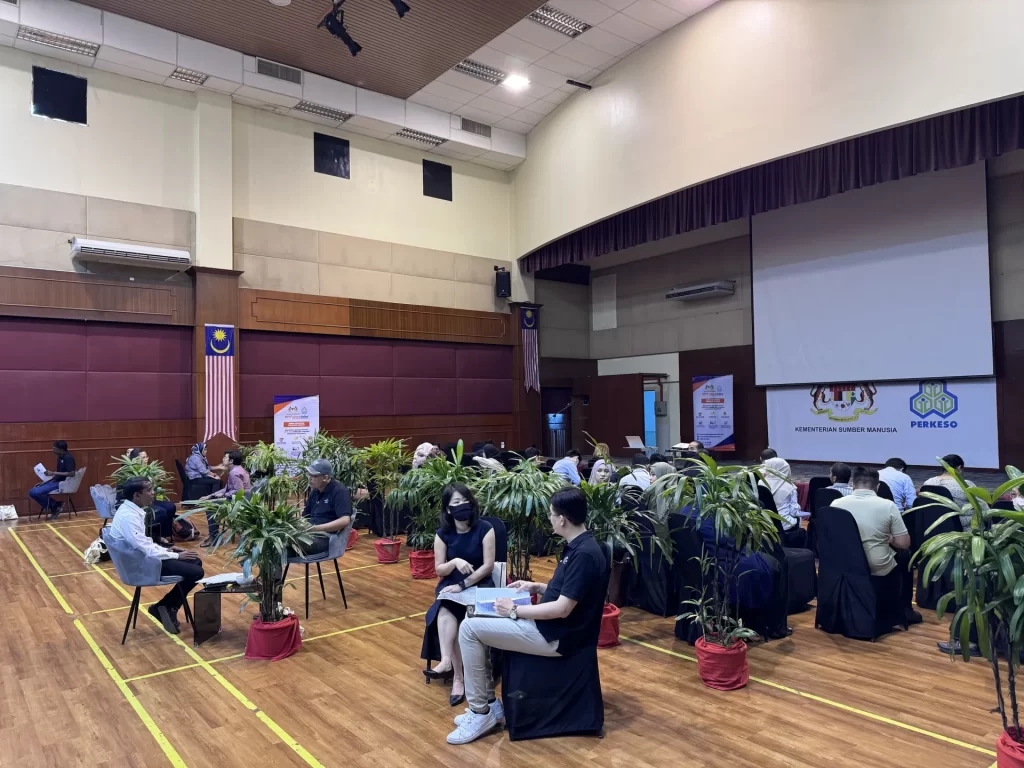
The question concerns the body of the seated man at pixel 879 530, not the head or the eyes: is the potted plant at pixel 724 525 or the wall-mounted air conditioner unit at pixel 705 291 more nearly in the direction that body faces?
the wall-mounted air conditioner unit

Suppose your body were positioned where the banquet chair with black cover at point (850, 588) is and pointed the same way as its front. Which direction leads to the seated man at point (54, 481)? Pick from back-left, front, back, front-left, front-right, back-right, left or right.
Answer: back-left

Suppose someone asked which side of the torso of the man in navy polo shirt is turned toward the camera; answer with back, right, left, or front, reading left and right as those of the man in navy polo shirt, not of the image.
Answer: left

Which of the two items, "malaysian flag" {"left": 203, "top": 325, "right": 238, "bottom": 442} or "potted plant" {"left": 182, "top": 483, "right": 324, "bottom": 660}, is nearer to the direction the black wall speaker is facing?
the potted plant

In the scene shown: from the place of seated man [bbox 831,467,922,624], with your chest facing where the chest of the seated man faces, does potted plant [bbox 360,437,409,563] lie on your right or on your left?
on your left

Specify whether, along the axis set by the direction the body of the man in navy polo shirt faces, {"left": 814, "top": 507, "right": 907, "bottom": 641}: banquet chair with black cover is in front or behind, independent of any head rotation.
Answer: behind

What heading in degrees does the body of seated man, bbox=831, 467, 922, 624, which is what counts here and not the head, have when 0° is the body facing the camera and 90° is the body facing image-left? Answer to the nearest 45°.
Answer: approximately 225°

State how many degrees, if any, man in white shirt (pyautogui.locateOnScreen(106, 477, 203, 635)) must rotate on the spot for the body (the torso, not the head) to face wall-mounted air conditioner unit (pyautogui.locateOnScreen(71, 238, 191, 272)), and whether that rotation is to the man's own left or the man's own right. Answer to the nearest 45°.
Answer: approximately 90° to the man's own left

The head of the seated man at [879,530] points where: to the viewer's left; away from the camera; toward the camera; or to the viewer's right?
away from the camera

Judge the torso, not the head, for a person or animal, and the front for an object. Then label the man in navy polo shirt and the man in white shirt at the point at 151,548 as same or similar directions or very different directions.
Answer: very different directions

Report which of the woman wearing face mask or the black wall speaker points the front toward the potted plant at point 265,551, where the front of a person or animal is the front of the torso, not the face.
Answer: the black wall speaker

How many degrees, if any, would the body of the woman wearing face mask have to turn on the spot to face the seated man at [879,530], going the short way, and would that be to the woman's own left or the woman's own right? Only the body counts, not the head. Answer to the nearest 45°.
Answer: approximately 90° to the woman's own left
